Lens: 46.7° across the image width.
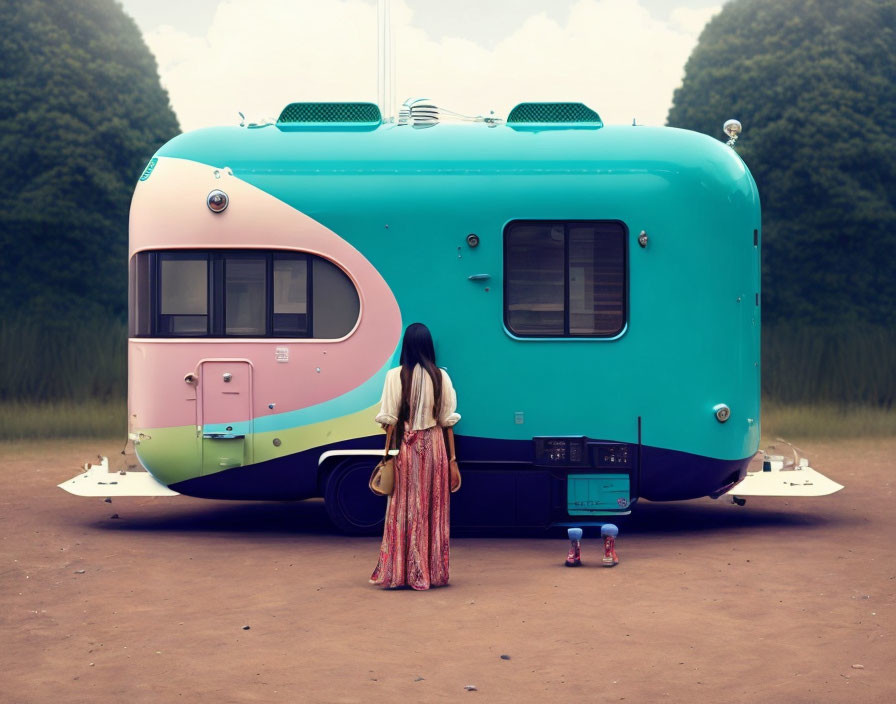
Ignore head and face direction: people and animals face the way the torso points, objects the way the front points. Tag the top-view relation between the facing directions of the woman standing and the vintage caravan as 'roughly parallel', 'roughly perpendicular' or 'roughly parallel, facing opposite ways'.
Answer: roughly perpendicular

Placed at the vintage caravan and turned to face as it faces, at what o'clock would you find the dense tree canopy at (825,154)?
The dense tree canopy is roughly at 4 o'clock from the vintage caravan.

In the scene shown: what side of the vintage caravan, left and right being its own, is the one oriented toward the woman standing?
left

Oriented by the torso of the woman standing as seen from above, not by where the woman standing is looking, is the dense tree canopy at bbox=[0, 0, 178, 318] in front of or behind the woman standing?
in front

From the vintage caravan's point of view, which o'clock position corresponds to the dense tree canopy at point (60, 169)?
The dense tree canopy is roughly at 2 o'clock from the vintage caravan.

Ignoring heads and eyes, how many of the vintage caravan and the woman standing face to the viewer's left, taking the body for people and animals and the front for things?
1

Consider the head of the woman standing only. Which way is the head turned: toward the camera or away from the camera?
away from the camera

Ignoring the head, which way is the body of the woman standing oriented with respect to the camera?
away from the camera

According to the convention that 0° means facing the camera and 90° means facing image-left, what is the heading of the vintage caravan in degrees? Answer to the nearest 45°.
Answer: approximately 90°
